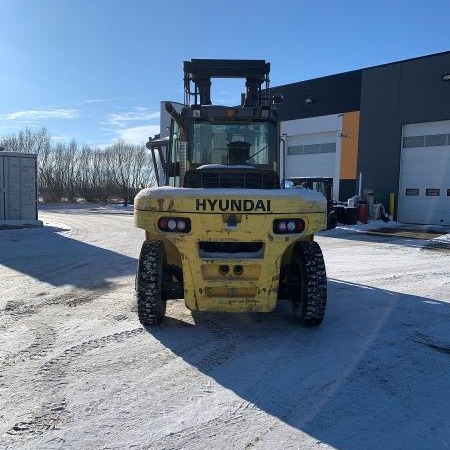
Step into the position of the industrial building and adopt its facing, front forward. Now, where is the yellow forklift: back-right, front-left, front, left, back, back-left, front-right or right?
front-left

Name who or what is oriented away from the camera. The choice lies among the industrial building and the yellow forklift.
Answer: the yellow forklift

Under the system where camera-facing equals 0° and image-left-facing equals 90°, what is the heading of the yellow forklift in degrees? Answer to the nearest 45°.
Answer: approximately 180°

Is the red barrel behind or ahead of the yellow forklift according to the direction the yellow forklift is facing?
ahead

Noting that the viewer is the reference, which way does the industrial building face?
facing the viewer and to the left of the viewer

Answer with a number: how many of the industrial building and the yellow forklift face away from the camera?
1

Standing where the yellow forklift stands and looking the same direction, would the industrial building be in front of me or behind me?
in front

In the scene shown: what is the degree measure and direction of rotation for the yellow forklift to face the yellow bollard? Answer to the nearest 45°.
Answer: approximately 45° to its right
